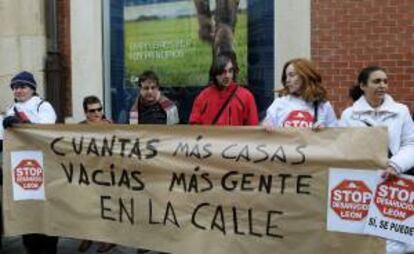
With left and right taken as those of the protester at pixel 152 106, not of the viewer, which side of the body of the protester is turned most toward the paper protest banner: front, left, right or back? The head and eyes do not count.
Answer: front

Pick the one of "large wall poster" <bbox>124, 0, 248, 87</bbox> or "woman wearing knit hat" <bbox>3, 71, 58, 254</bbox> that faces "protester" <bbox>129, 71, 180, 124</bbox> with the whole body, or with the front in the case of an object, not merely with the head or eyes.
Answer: the large wall poster

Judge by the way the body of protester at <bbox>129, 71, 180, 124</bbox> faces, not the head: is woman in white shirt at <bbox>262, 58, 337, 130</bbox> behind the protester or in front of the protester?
in front

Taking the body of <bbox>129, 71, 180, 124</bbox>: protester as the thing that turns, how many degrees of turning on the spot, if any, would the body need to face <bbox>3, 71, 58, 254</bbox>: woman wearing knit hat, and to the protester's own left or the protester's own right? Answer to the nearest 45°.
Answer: approximately 45° to the protester's own right

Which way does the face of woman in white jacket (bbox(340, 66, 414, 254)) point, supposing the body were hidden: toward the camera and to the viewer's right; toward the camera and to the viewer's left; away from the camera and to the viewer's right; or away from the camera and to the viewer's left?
toward the camera and to the viewer's right

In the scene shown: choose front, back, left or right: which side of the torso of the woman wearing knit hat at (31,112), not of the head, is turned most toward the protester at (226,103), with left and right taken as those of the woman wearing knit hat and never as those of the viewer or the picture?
left

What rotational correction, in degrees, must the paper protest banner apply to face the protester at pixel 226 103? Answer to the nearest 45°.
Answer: approximately 135° to its left

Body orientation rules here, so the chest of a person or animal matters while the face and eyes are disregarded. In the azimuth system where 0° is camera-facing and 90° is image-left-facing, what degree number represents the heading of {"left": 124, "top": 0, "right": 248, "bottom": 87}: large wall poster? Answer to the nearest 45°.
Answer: approximately 0°
